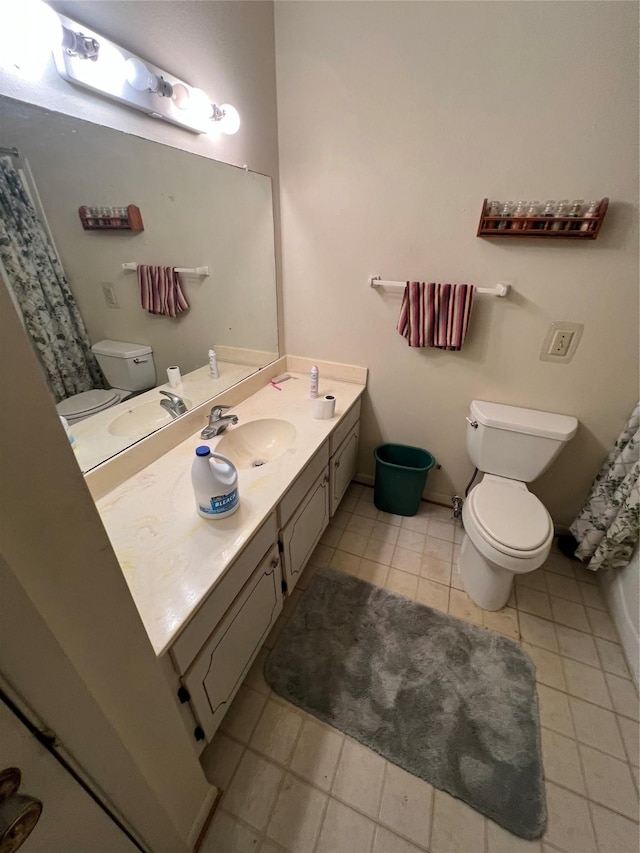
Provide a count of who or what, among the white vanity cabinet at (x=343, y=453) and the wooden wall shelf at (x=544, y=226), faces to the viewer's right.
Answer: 1

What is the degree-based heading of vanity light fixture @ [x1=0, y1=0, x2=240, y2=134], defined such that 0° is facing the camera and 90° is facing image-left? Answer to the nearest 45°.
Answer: approximately 315°

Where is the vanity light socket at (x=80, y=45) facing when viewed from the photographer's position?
facing the viewer and to the right of the viewer

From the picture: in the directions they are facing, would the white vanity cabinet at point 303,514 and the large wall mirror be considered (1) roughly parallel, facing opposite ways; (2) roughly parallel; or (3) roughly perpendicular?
roughly parallel

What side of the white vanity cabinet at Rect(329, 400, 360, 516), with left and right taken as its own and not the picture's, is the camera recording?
right

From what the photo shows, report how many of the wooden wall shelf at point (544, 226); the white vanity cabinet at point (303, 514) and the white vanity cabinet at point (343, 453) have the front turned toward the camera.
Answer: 1

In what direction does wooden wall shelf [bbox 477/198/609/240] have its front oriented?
toward the camera

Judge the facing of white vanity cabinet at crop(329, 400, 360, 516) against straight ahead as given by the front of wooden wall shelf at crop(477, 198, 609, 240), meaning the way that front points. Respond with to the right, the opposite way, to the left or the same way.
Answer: to the left

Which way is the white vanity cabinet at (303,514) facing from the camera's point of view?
to the viewer's right

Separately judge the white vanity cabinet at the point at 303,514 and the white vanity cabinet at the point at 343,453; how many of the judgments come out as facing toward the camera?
0

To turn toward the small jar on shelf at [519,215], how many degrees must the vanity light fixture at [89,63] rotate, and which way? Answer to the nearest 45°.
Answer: approximately 45° to its left

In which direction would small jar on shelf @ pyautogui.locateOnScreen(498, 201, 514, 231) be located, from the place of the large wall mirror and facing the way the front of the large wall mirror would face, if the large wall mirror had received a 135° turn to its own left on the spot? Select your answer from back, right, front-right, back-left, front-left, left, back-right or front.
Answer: right

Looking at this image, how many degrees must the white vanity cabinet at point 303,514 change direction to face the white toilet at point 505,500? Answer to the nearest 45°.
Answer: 0° — it already faces it

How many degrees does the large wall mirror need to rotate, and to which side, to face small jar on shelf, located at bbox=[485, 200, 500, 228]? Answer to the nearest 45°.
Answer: approximately 45° to its left
